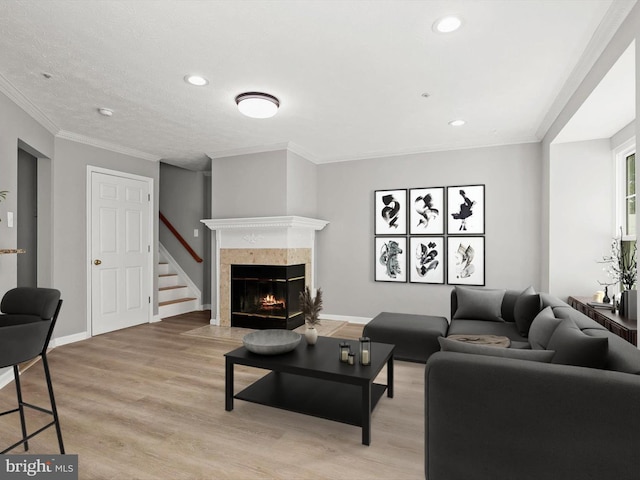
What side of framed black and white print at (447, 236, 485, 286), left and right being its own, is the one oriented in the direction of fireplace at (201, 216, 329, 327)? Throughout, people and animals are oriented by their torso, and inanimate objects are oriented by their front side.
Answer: right

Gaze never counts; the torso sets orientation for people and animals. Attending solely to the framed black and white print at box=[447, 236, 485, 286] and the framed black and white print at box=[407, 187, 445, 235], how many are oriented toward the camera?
2

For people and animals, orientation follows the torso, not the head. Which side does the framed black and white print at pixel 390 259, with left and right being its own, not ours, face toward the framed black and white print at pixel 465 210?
left

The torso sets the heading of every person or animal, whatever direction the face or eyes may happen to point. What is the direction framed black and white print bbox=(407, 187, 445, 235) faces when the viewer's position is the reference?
facing the viewer

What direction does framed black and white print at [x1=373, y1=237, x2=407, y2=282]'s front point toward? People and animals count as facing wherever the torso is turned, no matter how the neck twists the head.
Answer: toward the camera

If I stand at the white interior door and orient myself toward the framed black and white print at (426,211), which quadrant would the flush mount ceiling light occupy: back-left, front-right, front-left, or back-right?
front-right

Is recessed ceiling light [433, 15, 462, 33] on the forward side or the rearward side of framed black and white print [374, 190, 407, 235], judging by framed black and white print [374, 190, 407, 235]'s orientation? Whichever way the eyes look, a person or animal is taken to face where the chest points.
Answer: on the forward side

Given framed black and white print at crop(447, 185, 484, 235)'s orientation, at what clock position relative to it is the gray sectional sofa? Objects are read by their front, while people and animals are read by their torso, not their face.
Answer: The gray sectional sofa is roughly at 12 o'clock from the framed black and white print.

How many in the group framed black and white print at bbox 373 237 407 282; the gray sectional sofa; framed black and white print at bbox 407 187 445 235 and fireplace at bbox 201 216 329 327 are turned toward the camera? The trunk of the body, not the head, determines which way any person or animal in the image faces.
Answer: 3

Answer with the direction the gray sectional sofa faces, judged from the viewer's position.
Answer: facing to the left of the viewer

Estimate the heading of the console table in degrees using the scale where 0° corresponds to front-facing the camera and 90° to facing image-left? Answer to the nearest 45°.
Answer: approximately 45°

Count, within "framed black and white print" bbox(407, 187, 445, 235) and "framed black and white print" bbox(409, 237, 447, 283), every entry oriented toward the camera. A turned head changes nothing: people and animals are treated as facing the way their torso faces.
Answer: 2

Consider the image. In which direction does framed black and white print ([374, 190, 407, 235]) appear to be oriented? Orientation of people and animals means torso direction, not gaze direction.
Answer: toward the camera

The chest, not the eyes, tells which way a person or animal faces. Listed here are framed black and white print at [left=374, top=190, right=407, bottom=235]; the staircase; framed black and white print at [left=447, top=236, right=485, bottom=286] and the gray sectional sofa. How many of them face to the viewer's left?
1

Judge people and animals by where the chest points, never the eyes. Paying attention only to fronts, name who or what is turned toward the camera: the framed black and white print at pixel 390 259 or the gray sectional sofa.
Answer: the framed black and white print

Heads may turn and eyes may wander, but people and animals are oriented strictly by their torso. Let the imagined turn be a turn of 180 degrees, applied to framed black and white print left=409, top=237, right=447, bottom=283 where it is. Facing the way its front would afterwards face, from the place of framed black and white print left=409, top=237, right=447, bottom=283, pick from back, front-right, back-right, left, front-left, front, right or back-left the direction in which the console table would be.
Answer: back-right

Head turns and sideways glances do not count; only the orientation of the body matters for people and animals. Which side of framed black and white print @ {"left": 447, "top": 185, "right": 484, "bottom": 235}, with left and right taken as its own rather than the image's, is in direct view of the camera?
front

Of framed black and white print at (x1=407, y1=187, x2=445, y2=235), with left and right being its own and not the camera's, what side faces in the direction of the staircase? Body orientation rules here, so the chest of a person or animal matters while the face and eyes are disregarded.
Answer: right

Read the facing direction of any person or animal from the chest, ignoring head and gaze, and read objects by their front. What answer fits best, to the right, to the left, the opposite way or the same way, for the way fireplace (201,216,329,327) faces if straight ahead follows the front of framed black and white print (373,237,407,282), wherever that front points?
the same way

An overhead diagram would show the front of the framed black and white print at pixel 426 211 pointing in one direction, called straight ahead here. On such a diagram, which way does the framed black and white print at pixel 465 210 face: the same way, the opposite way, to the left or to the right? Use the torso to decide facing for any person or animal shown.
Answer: the same way
